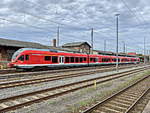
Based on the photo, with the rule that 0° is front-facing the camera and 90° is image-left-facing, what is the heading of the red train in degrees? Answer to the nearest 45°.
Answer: approximately 45°
